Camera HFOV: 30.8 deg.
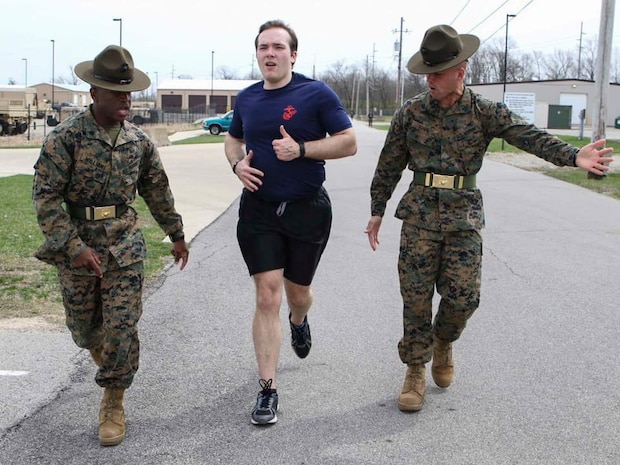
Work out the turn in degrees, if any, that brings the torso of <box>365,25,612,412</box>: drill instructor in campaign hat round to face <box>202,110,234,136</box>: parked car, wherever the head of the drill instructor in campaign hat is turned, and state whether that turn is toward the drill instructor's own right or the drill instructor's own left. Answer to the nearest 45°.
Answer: approximately 180°

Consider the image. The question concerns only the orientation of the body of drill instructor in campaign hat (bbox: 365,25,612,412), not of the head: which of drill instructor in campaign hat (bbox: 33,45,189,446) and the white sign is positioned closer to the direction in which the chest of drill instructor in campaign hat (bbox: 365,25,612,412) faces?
the drill instructor in campaign hat

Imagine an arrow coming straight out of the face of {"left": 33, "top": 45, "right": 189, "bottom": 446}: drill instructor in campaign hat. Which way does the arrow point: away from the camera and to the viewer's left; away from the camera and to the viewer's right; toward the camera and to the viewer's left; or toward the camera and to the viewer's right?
toward the camera and to the viewer's right

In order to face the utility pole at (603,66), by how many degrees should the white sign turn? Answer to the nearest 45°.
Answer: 0° — it already faces it

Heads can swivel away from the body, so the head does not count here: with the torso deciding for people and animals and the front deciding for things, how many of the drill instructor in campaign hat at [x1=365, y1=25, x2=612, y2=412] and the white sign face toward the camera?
2

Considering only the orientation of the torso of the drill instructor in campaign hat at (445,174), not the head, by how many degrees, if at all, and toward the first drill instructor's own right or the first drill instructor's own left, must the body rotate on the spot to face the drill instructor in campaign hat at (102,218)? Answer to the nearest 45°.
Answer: approximately 45° to the first drill instructor's own right

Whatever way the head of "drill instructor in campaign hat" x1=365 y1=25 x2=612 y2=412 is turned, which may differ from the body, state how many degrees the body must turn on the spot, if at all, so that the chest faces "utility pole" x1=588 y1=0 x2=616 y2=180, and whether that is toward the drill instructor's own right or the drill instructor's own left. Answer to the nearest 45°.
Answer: approximately 180°

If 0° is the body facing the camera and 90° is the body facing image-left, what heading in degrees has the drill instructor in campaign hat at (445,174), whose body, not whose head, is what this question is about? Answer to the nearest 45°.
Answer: approximately 0°

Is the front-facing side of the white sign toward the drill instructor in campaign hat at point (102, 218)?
yes

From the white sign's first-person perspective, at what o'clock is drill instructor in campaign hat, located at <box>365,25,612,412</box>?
The drill instructor in campaign hat is roughly at 12 o'clock from the white sign.

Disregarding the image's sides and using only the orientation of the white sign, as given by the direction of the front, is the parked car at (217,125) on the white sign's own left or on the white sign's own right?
on the white sign's own right
